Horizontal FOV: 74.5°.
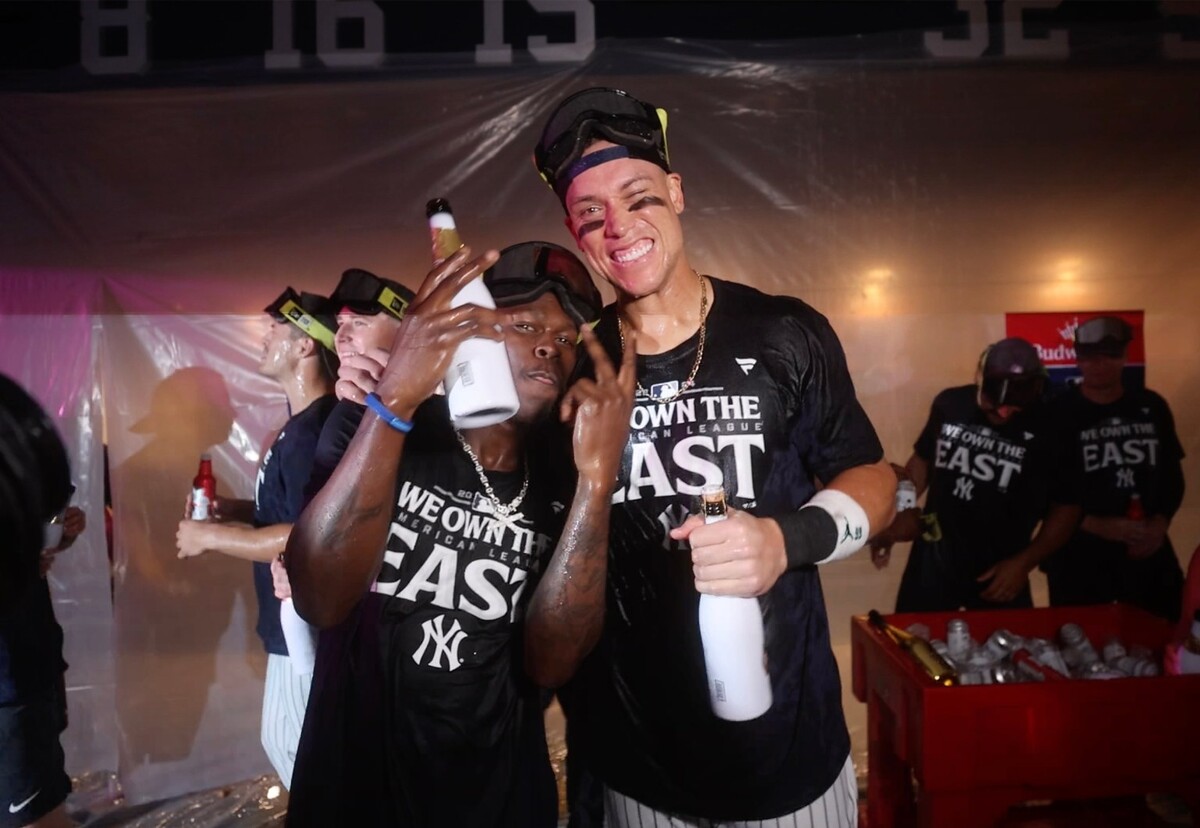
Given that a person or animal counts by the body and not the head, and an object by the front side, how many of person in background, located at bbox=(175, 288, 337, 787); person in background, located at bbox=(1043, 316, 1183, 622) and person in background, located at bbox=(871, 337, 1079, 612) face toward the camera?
2

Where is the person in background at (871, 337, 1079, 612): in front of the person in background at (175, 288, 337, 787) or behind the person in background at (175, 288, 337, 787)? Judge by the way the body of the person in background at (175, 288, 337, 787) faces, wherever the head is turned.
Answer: behind

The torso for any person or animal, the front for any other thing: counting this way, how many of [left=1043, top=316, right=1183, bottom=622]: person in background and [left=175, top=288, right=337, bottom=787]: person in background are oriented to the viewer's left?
1

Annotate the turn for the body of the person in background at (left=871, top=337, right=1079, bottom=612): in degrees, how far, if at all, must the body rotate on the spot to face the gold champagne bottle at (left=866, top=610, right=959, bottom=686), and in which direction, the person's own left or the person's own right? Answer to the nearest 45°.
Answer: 0° — they already face it

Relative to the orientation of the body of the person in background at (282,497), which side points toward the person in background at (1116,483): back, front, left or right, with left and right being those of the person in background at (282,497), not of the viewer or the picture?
back

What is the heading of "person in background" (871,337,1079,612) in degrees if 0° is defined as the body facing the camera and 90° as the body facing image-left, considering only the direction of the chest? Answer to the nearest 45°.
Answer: approximately 0°

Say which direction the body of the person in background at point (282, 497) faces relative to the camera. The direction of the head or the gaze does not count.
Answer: to the viewer's left

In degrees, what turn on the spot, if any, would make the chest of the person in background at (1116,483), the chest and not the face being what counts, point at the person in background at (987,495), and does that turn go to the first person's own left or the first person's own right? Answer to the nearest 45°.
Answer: approximately 45° to the first person's own right

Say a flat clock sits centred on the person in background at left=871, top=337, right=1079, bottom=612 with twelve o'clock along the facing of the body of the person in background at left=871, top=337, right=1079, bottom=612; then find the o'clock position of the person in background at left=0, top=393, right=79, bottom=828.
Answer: the person in background at left=0, top=393, right=79, bottom=828 is roughly at 2 o'clock from the person in background at left=871, top=337, right=1079, bottom=612.

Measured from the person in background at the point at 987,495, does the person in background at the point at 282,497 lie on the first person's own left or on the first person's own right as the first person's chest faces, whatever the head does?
on the first person's own right

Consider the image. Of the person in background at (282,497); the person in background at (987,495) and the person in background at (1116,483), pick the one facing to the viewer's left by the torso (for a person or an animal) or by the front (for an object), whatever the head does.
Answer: the person in background at (282,497)

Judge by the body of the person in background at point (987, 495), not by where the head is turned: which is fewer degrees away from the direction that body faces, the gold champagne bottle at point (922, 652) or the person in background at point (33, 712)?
the gold champagne bottle
